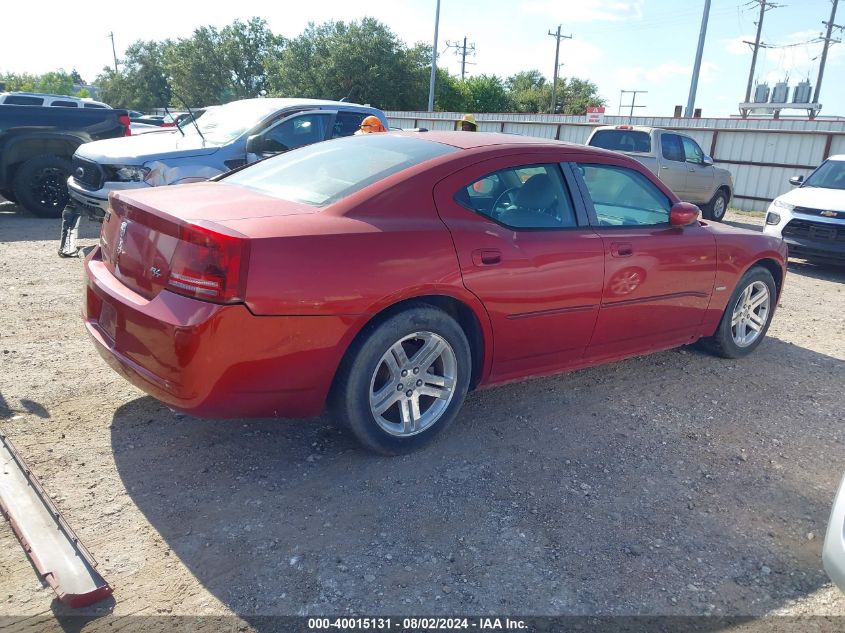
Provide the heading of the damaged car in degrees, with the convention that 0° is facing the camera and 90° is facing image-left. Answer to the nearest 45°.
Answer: approximately 45°

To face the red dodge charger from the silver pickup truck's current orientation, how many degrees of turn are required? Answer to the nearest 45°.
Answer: approximately 135° to its right

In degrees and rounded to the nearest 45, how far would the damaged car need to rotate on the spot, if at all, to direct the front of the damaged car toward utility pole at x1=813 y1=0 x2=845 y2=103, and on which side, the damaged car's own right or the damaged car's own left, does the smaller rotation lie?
approximately 180°

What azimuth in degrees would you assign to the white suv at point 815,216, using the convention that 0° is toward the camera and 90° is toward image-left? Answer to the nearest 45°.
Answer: approximately 45°

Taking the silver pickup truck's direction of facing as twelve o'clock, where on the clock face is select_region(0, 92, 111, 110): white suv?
The white suv is roughly at 7 o'clock from the silver pickup truck.

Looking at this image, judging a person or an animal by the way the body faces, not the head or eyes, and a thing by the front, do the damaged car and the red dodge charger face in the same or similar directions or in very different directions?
very different directions

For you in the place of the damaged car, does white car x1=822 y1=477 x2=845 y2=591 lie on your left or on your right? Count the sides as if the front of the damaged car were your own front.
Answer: on your left

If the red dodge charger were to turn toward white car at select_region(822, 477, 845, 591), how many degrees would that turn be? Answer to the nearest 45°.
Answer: approximately 90° to its right

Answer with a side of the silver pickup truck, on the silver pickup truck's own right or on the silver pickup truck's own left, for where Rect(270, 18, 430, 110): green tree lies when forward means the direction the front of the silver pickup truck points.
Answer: on the silver pickup truck's own left

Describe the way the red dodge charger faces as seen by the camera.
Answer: facing away from the viewer and to the right of the viewer

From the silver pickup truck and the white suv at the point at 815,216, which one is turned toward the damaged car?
the white suv
